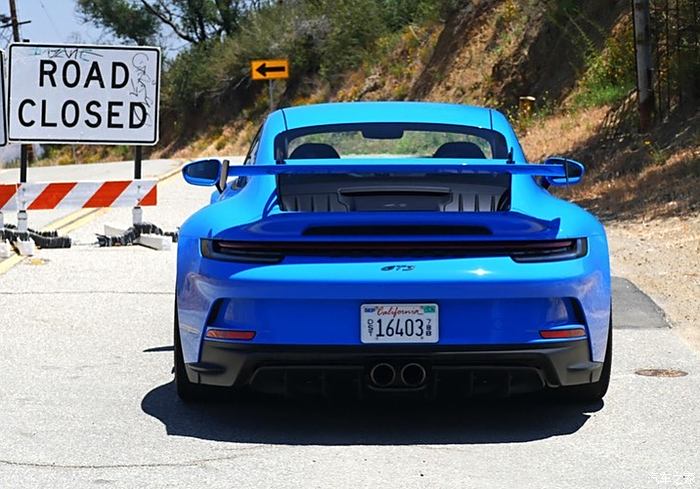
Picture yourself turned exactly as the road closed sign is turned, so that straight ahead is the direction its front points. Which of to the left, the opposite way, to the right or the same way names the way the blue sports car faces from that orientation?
the opposite way

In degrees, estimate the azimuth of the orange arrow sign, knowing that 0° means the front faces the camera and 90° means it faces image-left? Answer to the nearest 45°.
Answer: approximately 0°

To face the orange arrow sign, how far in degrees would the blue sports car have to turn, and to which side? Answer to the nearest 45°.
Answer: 0° — it already faces it

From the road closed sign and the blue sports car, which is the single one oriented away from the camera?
the blue sports car

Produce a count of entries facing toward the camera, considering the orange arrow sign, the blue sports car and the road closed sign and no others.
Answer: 2

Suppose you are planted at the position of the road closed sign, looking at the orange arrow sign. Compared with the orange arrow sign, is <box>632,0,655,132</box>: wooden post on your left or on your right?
right

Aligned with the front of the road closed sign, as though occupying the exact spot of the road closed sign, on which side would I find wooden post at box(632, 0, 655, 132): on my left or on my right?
on my left

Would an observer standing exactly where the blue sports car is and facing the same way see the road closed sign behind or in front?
in front

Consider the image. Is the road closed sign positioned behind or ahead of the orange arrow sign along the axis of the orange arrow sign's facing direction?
ahead
